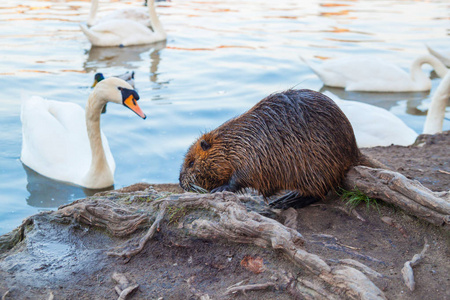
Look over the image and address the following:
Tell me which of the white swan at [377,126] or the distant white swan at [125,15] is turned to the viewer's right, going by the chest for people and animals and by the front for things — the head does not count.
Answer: the white swan

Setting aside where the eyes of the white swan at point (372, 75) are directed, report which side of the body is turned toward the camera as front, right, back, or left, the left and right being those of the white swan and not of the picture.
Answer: right

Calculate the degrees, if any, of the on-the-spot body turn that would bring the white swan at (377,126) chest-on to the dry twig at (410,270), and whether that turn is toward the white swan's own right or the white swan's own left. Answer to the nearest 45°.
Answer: approximately 90° to the white swan's own right

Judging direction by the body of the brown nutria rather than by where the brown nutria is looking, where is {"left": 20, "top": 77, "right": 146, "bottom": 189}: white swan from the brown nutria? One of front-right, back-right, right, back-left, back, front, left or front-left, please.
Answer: front-right

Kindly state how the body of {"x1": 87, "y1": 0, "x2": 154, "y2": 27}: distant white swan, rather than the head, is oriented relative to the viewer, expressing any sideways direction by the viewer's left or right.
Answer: facing to the left of the viewer

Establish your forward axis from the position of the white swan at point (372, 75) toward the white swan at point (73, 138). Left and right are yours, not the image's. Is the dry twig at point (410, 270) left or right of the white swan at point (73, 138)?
left

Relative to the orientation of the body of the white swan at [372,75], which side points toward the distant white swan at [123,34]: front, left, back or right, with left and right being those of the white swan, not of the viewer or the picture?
back

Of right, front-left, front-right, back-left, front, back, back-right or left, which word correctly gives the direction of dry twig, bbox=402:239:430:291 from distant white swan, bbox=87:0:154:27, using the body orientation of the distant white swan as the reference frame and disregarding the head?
left

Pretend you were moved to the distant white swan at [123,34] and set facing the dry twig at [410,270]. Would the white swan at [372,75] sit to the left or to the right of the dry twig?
left

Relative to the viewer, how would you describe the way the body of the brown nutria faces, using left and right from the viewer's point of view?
facing to the left of the viewer

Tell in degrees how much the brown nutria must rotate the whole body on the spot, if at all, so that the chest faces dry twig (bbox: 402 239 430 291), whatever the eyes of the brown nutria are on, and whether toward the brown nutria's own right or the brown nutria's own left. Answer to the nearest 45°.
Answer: approximately 135° to the brown nutria's own left

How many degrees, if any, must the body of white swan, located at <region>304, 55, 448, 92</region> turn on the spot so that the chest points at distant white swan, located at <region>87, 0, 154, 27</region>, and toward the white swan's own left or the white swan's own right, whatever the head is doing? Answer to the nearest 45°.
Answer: approximately 135° to the white swan's own left
